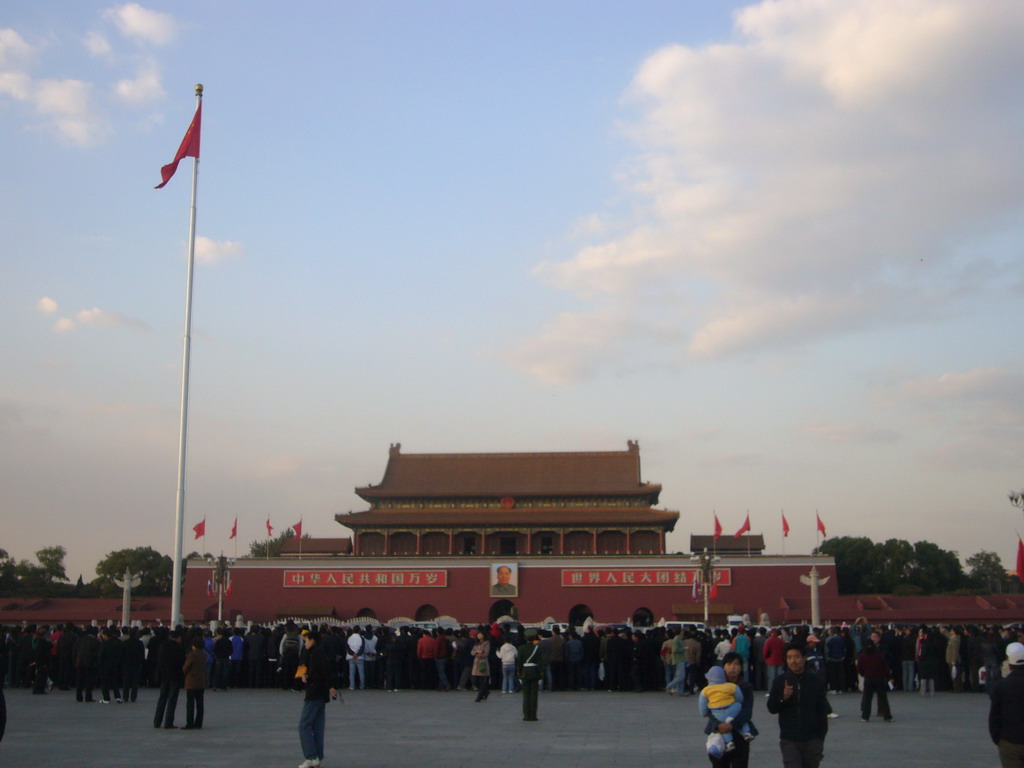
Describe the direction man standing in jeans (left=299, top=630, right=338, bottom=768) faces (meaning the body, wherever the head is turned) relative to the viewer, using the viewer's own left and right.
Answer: facing to the left of the viewer

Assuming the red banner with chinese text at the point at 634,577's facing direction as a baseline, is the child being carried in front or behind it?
in front

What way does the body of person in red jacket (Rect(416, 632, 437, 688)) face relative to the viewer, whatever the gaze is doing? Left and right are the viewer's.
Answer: facing away from the viewer

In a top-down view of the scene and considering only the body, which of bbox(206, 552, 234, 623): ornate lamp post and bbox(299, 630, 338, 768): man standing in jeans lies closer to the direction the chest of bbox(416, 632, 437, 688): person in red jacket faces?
the ornate lamp post

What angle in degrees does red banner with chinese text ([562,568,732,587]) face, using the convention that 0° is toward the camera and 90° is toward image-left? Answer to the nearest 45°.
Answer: approximately 0°

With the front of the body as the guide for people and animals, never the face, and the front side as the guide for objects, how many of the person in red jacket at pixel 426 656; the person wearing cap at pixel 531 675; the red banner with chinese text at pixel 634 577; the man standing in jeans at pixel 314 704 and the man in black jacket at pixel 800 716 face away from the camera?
2
